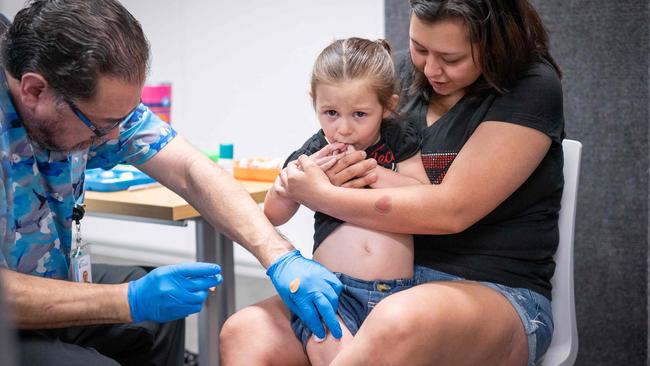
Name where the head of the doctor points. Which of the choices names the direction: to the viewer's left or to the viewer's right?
to the viewer's right

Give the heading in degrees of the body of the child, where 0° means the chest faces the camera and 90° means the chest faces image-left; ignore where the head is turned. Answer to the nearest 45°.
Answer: approximately 0°

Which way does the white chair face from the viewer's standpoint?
to the viewer's left

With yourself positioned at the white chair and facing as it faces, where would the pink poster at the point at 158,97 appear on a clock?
The pink poster is roughly at 1 o'clock from the white chair.

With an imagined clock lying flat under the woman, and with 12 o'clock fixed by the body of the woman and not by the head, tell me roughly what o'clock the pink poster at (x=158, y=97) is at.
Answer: The pink poster is roughly at 3 o'clock from the woman.

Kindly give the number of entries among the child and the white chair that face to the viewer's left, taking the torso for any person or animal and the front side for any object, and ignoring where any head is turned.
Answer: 1

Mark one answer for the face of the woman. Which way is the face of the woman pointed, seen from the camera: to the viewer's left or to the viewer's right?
to the viewer's left

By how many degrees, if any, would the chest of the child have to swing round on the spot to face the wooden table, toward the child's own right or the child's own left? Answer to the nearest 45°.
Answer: approximately 135° to the child's own right

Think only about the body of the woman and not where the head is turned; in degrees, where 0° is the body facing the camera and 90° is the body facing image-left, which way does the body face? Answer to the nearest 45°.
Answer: approximately 45°
